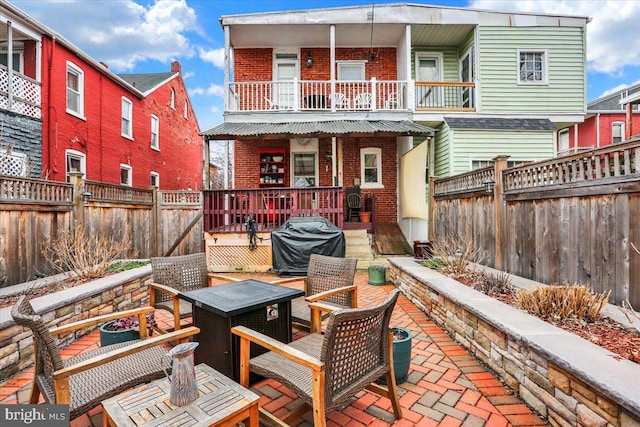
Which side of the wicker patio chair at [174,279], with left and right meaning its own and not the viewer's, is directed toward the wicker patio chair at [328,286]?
front

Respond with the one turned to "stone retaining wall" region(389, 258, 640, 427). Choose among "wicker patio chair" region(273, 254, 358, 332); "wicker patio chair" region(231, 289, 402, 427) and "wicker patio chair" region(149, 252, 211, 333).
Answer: "wicker patio chair" region(149, 252, 211, 333)

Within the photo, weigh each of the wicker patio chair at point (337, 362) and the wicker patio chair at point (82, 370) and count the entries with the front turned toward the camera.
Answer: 0

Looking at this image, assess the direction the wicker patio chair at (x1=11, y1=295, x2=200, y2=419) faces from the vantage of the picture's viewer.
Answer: facing away from the viewer and to the right of the viewer

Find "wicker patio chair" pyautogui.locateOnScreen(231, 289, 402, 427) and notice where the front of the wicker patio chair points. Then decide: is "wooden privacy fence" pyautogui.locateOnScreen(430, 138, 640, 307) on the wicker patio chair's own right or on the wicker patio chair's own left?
on the wicker patio chair's own right

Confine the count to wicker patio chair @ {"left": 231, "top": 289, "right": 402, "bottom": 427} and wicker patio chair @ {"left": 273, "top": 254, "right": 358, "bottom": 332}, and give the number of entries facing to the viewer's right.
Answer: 0

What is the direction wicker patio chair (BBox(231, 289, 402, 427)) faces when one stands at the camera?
facing away from the viewer and to the left of the viewer

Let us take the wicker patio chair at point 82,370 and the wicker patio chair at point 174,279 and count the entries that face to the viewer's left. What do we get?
0

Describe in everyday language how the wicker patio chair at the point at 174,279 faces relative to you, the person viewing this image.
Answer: facing the viewer and to the right of the viewer

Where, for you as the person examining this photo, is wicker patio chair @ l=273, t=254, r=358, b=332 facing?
facing the viewer and to the left of the viewer

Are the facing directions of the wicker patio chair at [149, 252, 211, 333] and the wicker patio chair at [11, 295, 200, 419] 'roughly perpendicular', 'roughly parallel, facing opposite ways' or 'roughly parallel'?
roughly perpendicular

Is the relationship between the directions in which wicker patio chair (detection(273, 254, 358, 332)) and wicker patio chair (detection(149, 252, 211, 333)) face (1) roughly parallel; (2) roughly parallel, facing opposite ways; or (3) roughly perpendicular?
roughly perpendicular

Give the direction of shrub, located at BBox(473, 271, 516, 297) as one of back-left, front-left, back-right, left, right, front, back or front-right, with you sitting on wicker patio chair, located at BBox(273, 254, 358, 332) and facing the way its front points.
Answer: back-left

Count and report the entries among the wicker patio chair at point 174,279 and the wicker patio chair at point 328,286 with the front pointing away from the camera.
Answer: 0

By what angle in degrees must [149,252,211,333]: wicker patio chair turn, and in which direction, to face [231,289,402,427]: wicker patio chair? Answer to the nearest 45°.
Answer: approximately 45° to its right

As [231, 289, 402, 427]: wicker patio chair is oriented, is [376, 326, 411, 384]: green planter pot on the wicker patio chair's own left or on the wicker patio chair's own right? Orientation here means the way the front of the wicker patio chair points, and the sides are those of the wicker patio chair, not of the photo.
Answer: on the wicker patio chair's own right

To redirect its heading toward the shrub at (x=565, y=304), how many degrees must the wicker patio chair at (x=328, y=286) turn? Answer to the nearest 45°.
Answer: approximately 135° to its left

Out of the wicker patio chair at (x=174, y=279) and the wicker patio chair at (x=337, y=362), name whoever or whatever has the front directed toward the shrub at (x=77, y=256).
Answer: the wicker patio chair at (x=337, y=362)

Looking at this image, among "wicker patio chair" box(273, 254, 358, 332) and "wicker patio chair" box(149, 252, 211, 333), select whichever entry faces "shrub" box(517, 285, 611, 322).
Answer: "wicker patio chair" box(149, 252, 211, 333)
